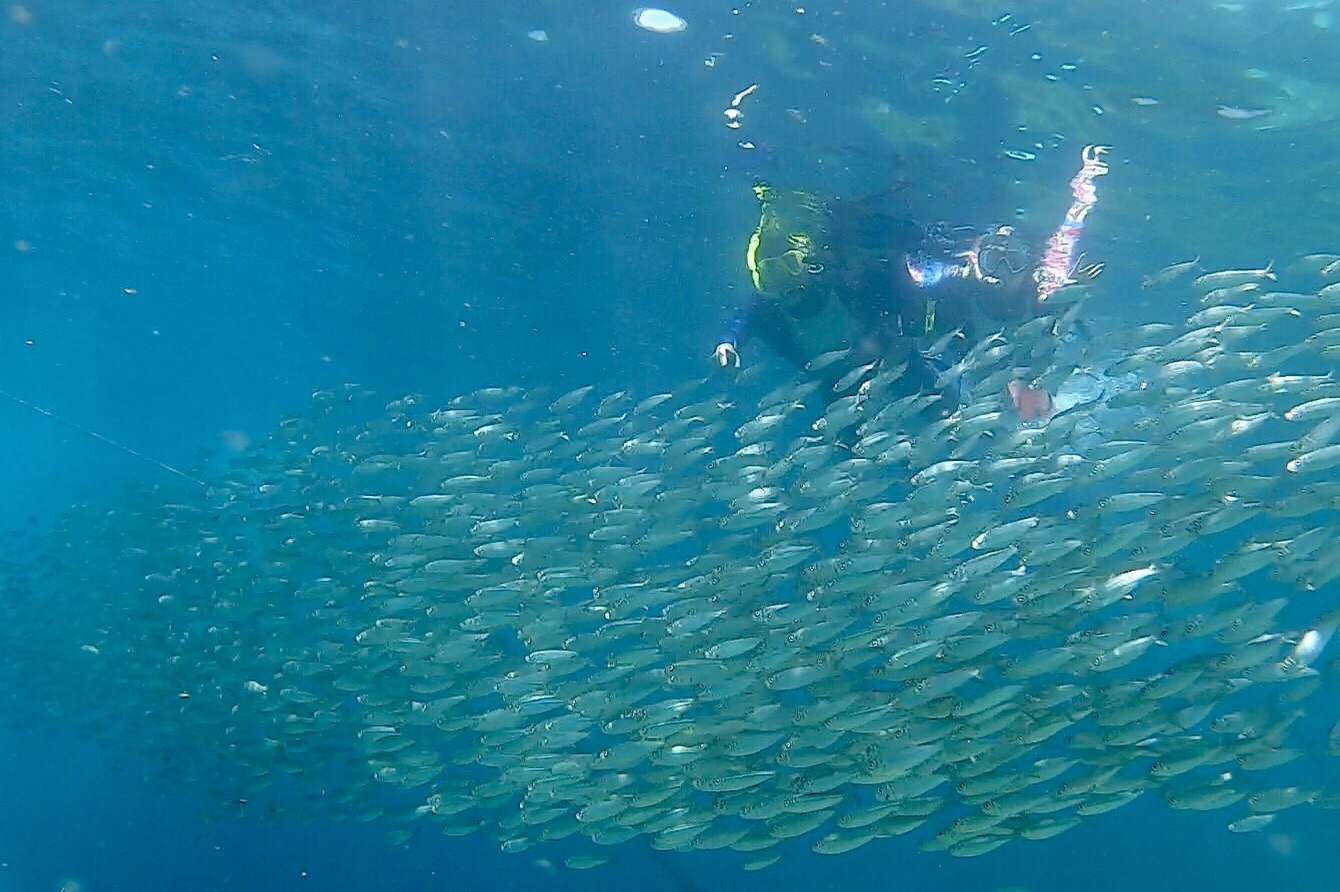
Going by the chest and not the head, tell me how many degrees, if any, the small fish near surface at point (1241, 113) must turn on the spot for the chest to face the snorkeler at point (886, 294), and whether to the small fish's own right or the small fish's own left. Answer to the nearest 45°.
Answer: approximately 45° to the small fish's own left

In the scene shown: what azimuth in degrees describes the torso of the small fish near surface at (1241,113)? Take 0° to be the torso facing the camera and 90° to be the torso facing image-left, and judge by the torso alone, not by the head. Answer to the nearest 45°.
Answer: approximately 90°
